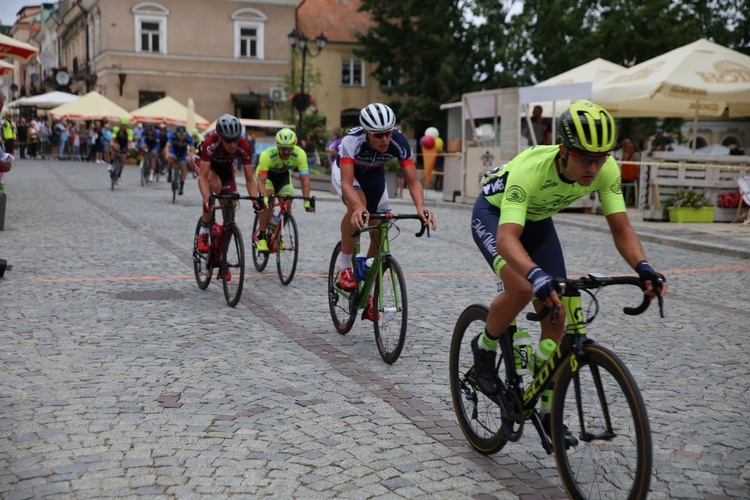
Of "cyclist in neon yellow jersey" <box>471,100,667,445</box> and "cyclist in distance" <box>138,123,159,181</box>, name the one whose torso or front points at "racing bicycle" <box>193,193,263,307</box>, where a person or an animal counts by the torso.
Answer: the cyclist in distance

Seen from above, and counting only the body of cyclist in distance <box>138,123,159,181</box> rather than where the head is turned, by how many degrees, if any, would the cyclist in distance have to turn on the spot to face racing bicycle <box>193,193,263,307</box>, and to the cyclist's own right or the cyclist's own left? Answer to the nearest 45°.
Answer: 0° — they already face it

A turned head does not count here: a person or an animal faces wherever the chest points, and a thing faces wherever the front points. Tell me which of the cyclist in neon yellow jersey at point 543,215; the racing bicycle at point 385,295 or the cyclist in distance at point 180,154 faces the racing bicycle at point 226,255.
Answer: the cyclist in distance

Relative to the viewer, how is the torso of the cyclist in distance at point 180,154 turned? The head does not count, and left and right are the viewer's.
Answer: facing the viewer

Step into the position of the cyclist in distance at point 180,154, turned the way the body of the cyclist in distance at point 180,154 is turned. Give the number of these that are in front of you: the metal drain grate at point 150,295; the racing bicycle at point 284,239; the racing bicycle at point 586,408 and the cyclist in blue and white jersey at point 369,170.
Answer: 4

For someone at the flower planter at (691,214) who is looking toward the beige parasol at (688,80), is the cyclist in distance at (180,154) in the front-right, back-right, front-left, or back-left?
front-left

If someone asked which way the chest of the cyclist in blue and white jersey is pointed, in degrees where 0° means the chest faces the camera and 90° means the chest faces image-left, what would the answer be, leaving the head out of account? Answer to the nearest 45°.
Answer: approximately 315°

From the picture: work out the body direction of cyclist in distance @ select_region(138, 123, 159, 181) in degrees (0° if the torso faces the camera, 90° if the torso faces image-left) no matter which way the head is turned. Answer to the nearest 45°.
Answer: approximately 0°

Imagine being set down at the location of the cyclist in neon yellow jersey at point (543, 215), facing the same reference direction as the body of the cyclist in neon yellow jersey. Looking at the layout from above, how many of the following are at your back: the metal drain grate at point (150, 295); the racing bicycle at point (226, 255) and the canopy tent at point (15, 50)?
3

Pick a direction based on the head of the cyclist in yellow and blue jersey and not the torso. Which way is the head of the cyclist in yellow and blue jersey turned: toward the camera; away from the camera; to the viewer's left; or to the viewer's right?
toward the camera

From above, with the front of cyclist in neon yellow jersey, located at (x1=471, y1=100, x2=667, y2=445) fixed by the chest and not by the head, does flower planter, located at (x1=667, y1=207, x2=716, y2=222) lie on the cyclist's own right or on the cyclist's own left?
on the cyclist's own left

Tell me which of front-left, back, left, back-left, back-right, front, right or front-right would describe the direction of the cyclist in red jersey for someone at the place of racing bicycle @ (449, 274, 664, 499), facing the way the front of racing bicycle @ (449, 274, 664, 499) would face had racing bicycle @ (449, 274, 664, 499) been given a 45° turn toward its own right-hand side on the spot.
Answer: back-right

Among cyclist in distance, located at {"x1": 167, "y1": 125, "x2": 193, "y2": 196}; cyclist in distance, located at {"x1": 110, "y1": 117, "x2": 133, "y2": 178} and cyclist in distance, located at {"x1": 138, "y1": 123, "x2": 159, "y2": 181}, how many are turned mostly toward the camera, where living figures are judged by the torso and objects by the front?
3

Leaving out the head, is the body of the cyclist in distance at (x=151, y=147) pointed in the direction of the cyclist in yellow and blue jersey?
yes

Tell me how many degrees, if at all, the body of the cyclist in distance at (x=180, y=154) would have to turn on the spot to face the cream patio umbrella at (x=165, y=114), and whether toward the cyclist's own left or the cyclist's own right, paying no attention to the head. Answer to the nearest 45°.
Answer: approximately 180°
